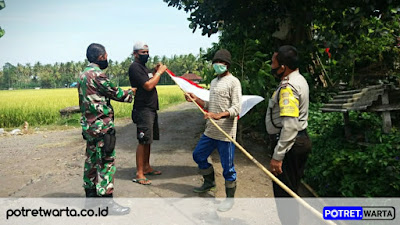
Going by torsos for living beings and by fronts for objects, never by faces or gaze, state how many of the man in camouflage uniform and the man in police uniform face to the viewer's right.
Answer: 1

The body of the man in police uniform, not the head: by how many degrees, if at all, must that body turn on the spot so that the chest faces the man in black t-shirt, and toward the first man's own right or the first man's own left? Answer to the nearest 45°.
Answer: approximately 45° to the first man's own right

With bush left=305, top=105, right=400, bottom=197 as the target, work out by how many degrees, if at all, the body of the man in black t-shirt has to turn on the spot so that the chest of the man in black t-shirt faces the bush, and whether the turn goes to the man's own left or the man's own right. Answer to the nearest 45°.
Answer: approximately 45° to the man's own left

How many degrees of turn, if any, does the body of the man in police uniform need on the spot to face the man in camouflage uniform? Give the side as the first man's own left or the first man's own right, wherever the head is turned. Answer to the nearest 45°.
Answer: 0° — they already face them

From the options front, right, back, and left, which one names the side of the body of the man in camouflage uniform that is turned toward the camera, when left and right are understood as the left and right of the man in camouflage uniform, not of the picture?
right

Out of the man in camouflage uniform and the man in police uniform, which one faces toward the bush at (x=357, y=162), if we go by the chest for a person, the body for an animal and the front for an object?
the man in camouflage uniform

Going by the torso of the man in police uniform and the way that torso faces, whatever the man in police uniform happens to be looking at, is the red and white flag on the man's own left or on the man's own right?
on the man's own right

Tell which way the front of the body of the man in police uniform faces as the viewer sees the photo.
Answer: to the viewer's left
